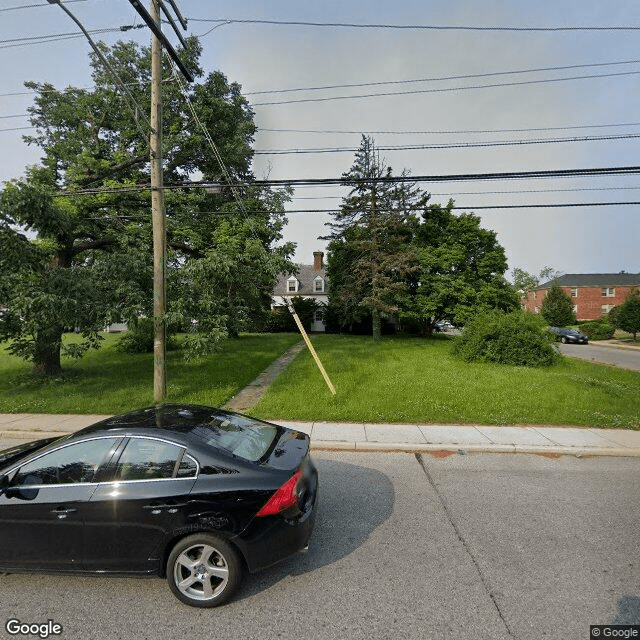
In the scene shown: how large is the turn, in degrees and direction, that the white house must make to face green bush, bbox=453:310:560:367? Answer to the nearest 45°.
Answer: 0° — it already faces it

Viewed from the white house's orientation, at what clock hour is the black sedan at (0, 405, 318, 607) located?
The black sedan is roughly at 12 o'clock from the white house.

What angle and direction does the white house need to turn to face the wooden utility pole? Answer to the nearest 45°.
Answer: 0° — it already faces it

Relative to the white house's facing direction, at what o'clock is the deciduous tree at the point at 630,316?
The deciduous tree is roughly at 10 o'clock from the white house.

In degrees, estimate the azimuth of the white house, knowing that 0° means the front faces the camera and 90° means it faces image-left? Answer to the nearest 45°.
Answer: approximately 0°

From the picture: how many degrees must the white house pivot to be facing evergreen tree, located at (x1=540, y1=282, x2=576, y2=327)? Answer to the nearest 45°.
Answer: approximately 90° to its left

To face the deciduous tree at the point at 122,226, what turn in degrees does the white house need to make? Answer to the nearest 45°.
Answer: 0° — it already faces it
